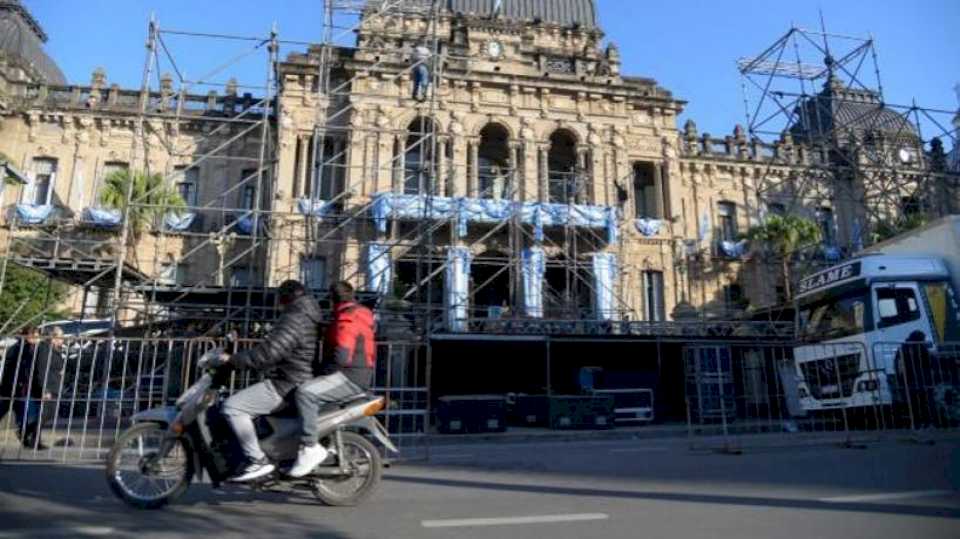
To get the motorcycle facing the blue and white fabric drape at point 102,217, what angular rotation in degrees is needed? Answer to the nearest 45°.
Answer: approximately 90° to its right

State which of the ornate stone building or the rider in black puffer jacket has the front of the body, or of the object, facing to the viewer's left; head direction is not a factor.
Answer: the rider in black puffer jacket

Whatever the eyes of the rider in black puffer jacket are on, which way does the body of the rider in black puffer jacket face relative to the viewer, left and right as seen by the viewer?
facing to the left of the viewer

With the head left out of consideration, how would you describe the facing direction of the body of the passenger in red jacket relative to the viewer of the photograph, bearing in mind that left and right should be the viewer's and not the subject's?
facing to the left of the viewer

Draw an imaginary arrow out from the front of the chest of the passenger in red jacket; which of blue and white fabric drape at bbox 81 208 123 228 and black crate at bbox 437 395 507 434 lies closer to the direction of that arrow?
the blue and white fabric drape

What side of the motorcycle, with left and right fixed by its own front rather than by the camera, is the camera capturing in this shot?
left

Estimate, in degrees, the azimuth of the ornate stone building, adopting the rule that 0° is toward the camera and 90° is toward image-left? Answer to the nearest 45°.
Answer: approximately 0°

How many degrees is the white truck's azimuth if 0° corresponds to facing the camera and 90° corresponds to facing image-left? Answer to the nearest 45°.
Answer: approximately 45°

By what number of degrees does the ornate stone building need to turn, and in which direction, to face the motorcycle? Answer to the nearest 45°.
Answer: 0° — it already faces it

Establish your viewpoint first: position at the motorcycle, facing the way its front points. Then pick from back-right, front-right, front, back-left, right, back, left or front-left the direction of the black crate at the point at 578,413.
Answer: back-right

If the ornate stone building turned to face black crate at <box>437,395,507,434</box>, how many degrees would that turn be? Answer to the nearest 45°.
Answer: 0° — it already faces it

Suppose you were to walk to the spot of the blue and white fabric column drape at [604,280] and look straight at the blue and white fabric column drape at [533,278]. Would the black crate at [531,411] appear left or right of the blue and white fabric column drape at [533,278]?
left

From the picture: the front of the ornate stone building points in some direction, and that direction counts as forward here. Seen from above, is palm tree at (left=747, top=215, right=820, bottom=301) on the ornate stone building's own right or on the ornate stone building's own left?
on the ornate stone building's own left
